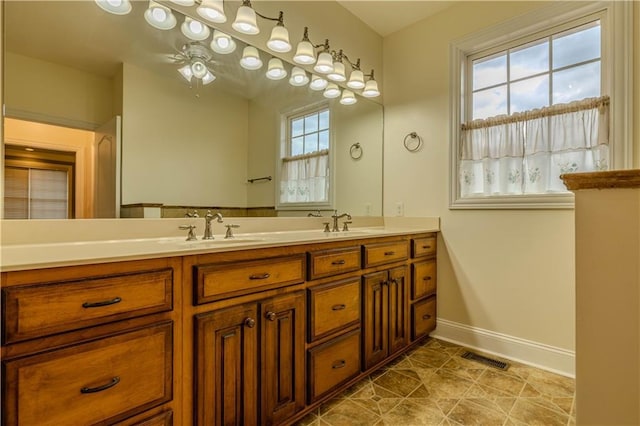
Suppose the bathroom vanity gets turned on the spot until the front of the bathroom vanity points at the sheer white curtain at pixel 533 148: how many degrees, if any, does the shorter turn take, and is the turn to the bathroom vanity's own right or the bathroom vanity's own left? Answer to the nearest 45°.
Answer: approximately 45° to the bathroom vanity's own left

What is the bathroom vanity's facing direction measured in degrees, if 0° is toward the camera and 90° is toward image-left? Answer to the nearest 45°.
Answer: approximately 315°

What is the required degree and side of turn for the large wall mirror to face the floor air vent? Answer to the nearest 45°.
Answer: approximately 45° to its left

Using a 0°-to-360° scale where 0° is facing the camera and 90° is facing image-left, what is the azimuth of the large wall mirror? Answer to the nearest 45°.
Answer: approximately 315°

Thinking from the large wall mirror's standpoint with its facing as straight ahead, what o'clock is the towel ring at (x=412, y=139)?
The towel ring is roughly at 10 o'clock from the large wall mirror.
